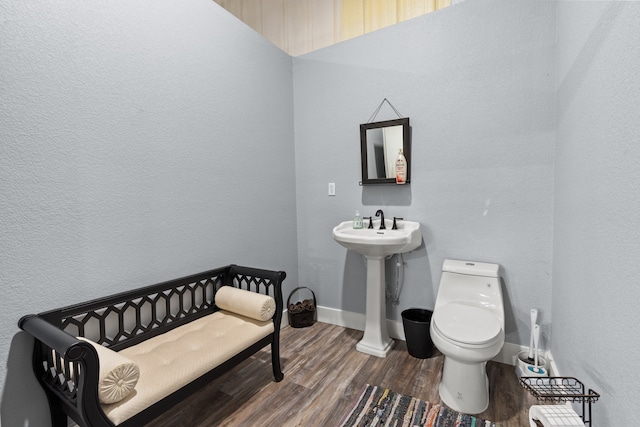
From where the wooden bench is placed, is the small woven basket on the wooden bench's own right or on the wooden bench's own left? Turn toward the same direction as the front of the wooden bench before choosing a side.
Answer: on the wooden bench's own left

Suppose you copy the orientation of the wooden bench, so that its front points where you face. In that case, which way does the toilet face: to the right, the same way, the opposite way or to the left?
to the right

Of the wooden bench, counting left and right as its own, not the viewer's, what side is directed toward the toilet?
front

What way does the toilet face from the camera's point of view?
toward the camera

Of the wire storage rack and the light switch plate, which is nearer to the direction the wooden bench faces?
the wire storage rack

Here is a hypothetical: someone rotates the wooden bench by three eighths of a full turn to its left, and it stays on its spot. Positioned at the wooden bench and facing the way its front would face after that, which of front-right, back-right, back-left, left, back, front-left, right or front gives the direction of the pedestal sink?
right

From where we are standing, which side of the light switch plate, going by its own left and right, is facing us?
front

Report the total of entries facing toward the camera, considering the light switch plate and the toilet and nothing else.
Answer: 2

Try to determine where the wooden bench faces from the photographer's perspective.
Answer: facing the viewer and to the right of the viewer

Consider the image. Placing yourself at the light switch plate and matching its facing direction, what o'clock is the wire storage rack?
The wire storage rack is roughly at 11 o'clock from the light switch plate.

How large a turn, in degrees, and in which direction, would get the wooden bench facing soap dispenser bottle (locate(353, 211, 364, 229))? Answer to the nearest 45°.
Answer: approximately 45° to its left

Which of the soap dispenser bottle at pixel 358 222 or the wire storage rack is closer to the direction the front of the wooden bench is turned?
the wire storage rack

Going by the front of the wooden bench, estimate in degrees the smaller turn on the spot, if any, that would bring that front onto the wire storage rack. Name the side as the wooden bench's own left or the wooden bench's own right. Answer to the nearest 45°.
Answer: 0° — it already faces it

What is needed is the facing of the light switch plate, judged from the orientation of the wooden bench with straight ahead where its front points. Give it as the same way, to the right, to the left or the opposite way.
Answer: to the right

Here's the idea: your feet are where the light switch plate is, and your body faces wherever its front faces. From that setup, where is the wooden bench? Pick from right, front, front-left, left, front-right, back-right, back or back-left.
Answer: front-right

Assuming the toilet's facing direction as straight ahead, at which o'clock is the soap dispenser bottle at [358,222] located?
The soap dispenser bottle is roughly at 4 o'clock from the toilet.
